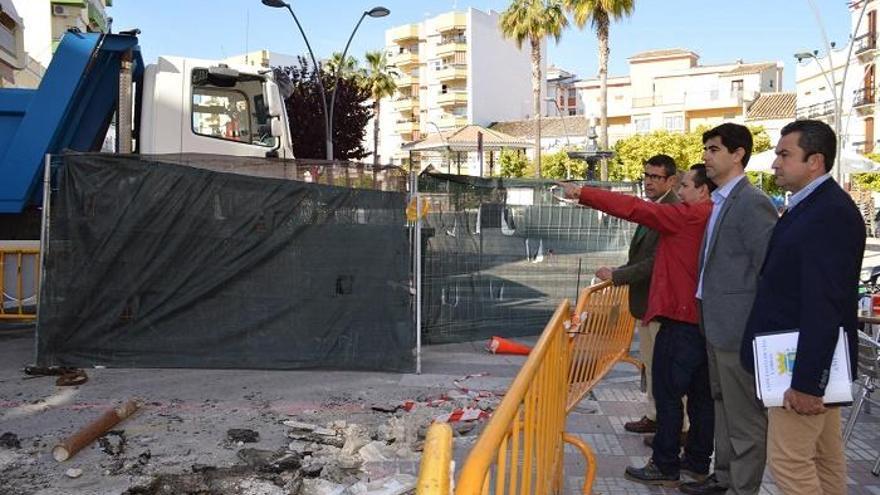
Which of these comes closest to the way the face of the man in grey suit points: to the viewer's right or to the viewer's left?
to the viewer's left

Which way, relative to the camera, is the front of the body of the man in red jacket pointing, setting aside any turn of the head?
to the viewer's left

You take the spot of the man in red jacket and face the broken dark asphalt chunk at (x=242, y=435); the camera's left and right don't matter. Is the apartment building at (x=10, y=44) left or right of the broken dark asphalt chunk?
right

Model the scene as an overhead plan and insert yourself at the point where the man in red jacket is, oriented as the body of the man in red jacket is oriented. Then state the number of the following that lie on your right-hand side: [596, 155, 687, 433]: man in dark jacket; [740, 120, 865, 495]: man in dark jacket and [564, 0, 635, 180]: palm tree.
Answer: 2

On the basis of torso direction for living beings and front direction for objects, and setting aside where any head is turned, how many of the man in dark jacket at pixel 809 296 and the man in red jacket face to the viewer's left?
2

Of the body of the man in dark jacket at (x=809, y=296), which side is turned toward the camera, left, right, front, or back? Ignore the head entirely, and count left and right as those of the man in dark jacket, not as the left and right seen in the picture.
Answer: left

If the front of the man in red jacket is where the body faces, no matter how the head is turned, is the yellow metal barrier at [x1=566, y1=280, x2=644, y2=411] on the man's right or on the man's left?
on the man's right

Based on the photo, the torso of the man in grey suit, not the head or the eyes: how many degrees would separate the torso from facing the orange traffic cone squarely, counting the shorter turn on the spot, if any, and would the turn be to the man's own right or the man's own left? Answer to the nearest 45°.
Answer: approximately 45° to the man's own right

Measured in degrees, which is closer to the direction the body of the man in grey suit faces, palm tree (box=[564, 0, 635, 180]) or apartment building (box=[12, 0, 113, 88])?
the apartment building

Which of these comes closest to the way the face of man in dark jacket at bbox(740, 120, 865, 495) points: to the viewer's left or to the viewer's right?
to the viewer's left

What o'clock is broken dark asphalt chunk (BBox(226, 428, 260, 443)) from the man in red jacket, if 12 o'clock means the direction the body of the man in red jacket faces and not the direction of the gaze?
The broken dark asphalt chunk is roughly at 12 o'clock from the man in red jacket.

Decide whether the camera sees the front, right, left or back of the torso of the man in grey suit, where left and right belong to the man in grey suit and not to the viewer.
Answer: left
